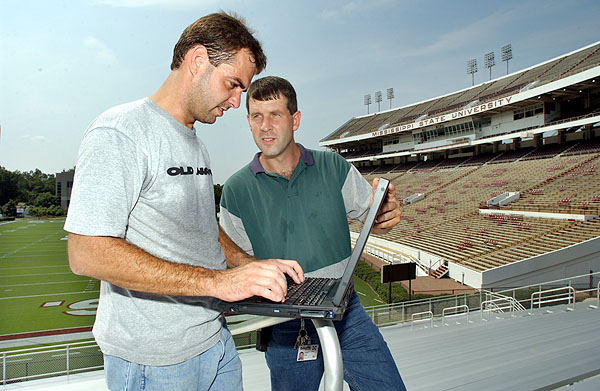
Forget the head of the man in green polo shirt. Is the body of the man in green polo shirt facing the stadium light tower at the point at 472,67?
no

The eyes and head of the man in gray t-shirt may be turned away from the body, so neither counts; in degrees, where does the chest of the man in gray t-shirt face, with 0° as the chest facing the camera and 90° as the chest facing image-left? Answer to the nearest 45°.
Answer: approximately 315°

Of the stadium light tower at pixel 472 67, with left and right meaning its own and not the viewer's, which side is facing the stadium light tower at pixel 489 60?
left

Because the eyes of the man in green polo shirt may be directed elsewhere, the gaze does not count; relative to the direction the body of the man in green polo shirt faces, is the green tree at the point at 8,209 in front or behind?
behind

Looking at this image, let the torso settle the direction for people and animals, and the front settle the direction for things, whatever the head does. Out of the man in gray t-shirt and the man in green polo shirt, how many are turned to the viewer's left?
0

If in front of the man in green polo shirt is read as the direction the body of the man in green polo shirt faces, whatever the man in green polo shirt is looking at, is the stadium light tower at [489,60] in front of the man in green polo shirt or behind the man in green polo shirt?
behind

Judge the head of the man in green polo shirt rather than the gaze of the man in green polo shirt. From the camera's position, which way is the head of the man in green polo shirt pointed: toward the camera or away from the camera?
toward the camera

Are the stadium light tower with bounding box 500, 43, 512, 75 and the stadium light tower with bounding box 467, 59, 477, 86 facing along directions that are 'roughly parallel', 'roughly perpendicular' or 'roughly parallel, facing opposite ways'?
roughly parallel

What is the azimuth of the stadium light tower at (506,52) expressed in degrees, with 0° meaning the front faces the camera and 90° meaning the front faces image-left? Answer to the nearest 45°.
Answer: approximately 45°

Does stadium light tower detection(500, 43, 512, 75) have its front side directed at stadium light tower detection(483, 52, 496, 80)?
no

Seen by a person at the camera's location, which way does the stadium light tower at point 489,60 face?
facing the viewer and to the left of the viewer

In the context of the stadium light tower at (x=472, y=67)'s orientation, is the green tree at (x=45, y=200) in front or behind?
in front

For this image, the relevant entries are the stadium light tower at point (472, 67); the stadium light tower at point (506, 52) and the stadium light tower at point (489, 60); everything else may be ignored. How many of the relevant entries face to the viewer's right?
0

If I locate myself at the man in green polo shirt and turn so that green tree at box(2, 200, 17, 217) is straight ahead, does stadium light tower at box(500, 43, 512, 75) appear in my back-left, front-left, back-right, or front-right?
front-right

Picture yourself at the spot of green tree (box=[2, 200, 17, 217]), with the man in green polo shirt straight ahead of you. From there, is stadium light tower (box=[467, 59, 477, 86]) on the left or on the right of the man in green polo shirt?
left

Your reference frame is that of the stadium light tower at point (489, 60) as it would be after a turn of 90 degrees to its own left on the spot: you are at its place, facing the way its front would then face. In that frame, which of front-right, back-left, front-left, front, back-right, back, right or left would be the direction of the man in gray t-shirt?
front-right

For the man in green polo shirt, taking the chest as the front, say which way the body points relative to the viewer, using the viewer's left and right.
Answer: facing the viewer

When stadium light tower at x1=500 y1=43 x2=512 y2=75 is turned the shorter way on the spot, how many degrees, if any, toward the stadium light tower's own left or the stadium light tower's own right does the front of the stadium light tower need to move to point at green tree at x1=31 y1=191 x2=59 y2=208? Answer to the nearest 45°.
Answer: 0° — it already faces it

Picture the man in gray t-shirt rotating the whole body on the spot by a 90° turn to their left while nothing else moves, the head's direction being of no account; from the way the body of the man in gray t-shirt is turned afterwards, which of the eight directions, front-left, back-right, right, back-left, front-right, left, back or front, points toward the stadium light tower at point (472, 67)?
front
